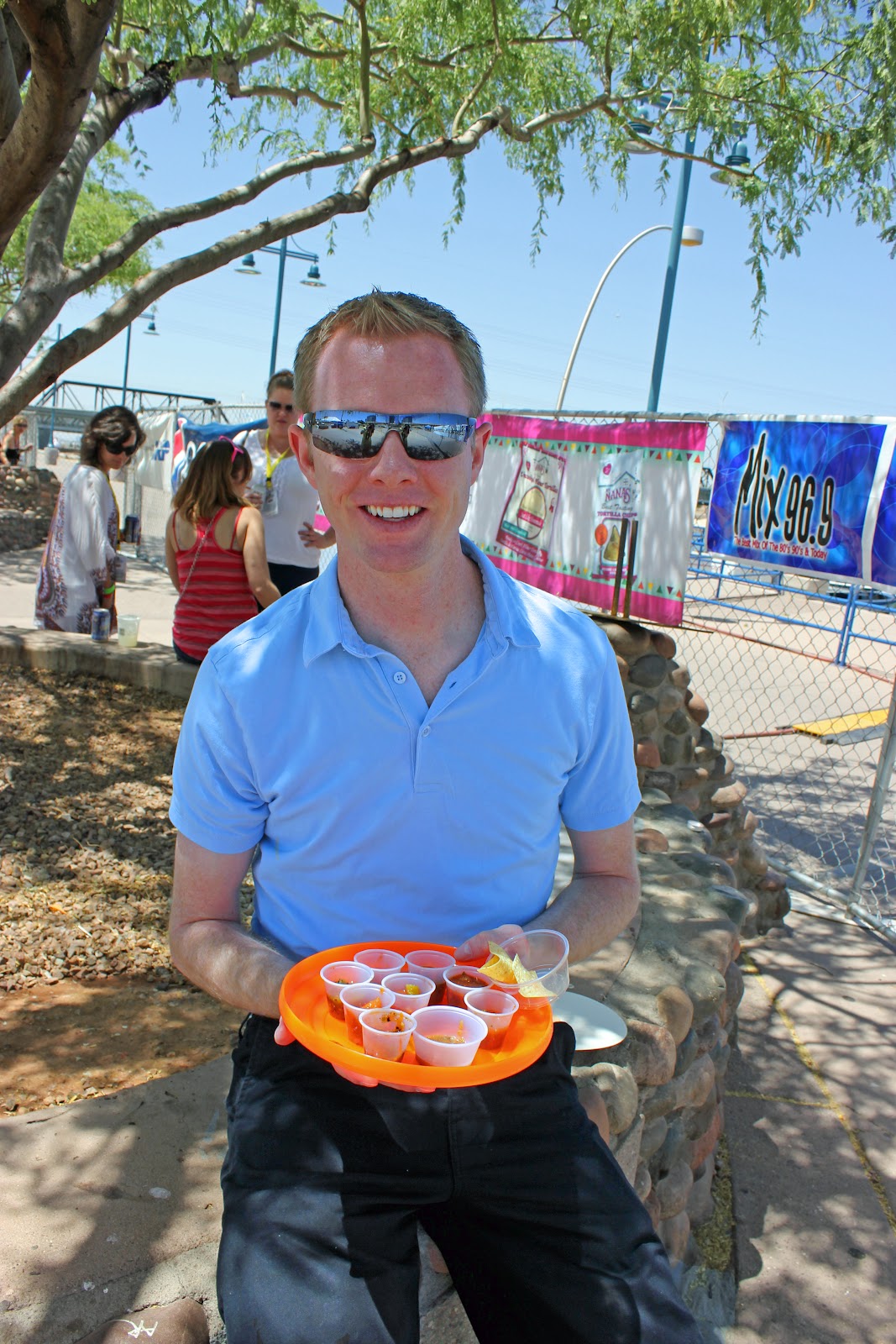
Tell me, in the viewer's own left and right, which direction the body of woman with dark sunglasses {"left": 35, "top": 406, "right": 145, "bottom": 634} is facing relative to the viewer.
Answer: facing to the right of the viewer

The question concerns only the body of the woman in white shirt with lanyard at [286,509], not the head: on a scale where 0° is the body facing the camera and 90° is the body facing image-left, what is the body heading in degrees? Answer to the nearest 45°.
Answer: approximately 0°

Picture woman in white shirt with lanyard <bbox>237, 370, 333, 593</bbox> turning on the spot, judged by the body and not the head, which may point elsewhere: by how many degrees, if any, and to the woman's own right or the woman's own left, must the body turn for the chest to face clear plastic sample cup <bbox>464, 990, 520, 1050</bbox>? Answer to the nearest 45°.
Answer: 0° — they already face it

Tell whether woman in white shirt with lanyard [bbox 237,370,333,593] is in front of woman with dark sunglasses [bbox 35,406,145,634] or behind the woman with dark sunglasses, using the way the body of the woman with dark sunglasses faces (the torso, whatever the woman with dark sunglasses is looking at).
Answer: in front

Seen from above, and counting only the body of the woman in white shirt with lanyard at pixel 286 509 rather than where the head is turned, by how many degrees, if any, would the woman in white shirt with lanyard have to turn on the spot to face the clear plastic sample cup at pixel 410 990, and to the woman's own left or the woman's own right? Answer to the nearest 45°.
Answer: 0° — they already face it

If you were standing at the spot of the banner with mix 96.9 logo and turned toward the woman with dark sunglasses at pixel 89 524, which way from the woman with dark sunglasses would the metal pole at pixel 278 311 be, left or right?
right

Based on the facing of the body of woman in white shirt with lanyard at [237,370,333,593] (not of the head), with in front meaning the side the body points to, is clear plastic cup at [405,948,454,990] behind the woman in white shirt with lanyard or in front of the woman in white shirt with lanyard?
in front

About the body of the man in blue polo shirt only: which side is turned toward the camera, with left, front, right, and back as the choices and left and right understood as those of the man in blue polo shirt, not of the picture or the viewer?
front
